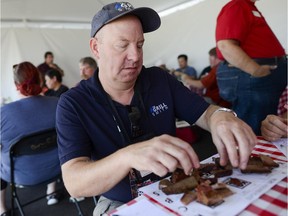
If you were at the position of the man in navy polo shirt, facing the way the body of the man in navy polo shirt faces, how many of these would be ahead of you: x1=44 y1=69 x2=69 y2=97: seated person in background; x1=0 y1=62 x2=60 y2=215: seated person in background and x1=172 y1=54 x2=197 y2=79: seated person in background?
0

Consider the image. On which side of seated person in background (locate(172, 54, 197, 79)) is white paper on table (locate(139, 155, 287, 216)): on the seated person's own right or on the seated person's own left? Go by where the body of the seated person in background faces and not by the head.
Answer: on the seated person's own left

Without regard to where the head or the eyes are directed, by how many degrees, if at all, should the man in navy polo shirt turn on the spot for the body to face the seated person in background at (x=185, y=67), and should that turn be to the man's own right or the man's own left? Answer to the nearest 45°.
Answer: approximately 135° to the man's own left

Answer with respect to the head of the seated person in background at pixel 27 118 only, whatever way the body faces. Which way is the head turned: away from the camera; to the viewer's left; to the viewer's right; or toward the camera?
away from the camera

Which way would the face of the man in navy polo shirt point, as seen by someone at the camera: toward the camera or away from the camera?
toward the camera

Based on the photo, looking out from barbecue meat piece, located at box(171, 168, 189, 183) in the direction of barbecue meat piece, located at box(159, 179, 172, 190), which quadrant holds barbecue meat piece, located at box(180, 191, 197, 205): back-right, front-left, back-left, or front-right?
front-left

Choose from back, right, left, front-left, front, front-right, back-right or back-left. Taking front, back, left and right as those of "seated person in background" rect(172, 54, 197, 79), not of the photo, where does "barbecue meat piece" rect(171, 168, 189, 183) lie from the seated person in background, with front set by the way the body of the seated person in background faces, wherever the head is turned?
front-left

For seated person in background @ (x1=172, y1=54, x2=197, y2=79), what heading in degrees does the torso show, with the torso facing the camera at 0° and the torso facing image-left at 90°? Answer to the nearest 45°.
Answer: approximately 45°

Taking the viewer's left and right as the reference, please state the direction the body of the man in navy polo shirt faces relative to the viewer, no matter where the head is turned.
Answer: facing the viewer and to the right of the viewer

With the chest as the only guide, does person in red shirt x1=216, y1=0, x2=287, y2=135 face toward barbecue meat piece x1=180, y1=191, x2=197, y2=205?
no

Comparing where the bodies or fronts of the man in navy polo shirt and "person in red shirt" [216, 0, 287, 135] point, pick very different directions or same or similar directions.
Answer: same or similar directions
